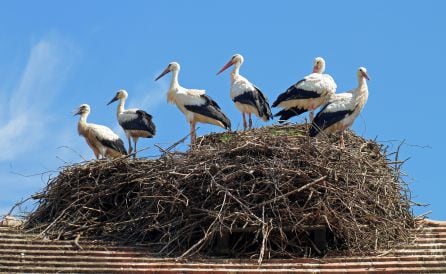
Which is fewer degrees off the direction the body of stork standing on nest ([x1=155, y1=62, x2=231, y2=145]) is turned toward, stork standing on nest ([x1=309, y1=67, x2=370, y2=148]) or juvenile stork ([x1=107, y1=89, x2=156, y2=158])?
the juvenile stork

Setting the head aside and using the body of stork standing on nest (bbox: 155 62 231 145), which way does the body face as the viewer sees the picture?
to the viewer's left

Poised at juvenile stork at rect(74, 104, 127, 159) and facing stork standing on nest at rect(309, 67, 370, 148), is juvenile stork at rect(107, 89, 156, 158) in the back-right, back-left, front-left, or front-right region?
front-left

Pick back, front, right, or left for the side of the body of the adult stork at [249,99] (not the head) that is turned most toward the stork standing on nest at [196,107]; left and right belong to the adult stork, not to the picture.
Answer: front

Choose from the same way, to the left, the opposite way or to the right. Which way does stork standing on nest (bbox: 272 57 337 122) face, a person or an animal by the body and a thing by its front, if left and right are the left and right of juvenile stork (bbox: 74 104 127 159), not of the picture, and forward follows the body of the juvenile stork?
the opposite way

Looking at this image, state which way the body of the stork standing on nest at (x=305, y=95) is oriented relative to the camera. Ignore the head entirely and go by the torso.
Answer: to the viewer's right

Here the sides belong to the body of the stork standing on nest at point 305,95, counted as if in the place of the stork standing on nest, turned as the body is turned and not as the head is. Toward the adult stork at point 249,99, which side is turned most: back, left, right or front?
back

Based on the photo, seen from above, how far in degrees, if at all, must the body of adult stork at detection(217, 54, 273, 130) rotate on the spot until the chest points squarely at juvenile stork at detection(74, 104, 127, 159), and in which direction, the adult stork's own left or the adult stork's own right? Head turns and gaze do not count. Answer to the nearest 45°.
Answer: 0° — it already faces it

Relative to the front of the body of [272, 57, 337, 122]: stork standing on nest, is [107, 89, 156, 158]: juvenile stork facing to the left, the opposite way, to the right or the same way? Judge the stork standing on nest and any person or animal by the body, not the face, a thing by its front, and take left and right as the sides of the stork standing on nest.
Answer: the opposite way

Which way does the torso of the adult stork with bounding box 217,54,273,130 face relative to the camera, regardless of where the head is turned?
to the viewer's left

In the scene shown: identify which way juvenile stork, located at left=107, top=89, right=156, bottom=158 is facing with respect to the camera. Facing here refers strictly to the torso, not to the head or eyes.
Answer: to the viewer's left

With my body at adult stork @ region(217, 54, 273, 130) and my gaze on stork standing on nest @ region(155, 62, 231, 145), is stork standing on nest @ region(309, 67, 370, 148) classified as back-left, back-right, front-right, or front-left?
back-left
